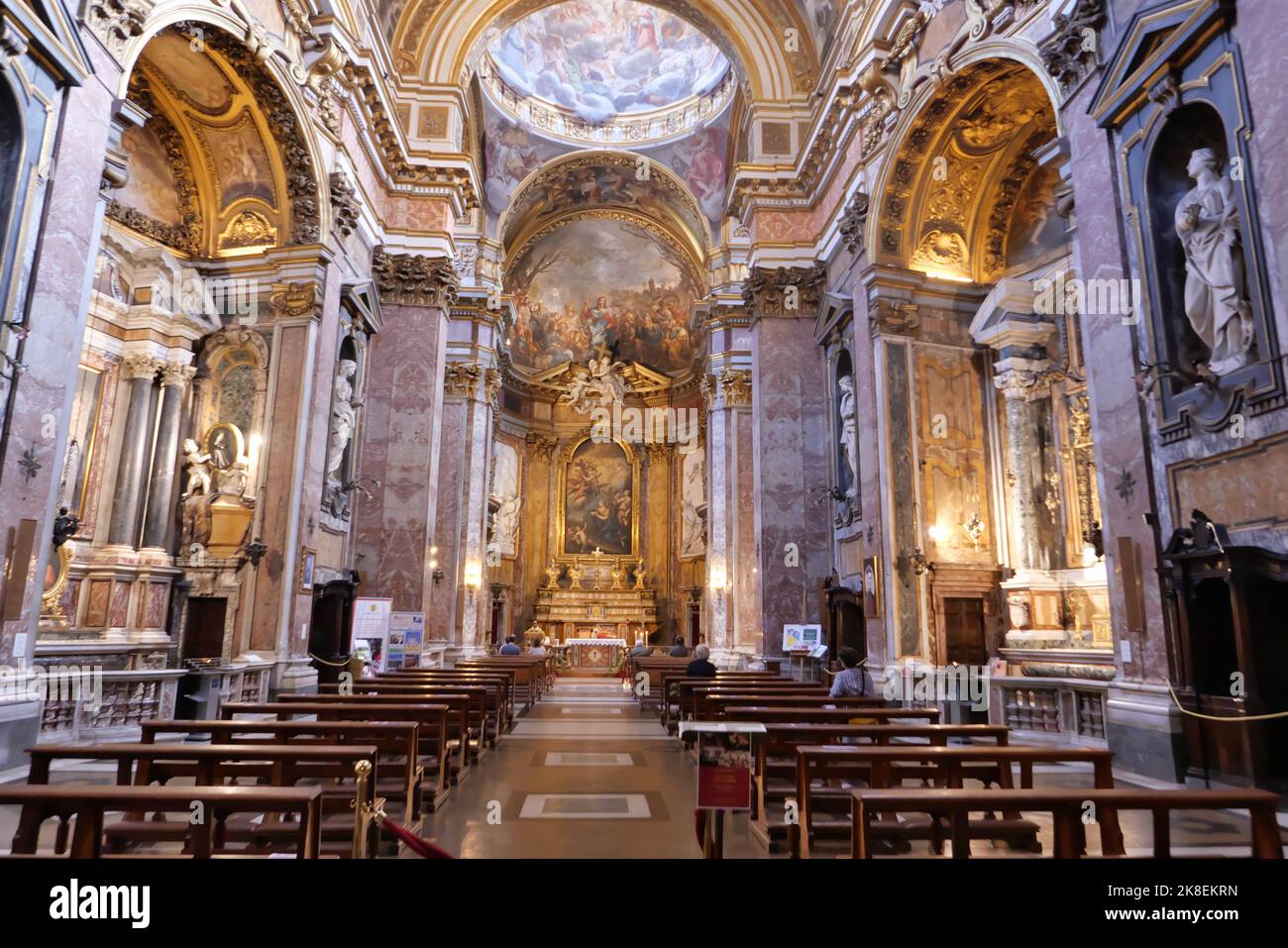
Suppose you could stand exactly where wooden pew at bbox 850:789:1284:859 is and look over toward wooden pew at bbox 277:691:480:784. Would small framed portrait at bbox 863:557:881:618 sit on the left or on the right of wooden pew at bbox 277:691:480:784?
right

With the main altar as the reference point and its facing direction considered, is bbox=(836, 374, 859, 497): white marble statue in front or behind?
in front

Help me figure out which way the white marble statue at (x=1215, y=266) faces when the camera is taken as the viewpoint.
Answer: facing the viewer and to the left of the viewer

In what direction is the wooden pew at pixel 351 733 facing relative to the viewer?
away from the camera

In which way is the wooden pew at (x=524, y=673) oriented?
away from the camera

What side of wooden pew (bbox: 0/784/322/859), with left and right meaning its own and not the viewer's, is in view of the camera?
back

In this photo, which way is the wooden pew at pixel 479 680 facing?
away from the camera

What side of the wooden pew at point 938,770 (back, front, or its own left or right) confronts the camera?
back

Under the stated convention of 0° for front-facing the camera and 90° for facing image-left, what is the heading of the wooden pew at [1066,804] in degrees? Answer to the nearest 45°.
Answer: approximately 180°

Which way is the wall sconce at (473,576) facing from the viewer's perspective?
toward the camera

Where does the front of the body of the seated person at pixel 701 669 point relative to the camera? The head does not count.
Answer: away from the camera

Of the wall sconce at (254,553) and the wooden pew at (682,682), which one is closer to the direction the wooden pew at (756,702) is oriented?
the wooden pew

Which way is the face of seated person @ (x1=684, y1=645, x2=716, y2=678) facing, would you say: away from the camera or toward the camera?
away from the camera

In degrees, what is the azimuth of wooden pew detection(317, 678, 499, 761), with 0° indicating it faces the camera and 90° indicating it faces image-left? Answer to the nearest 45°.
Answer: approximately 180°

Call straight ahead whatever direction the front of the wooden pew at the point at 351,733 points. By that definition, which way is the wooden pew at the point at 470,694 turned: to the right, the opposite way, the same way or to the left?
the same way

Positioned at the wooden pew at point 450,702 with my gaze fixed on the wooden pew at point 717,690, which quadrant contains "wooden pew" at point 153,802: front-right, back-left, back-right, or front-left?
back-right

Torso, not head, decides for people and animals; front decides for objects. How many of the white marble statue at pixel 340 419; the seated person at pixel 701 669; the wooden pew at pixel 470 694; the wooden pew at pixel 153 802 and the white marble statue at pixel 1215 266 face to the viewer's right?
1

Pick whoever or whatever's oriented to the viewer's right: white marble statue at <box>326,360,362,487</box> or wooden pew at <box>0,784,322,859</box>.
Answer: the white marble statue

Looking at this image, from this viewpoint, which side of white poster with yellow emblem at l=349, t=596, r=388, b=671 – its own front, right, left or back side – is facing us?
front

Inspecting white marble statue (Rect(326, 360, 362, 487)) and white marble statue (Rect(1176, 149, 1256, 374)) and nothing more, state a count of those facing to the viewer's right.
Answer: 1

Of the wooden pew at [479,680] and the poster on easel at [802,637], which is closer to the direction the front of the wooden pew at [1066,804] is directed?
the poster on easel

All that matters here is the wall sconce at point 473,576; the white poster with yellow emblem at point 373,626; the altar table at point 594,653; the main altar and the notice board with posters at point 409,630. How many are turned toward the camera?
5
